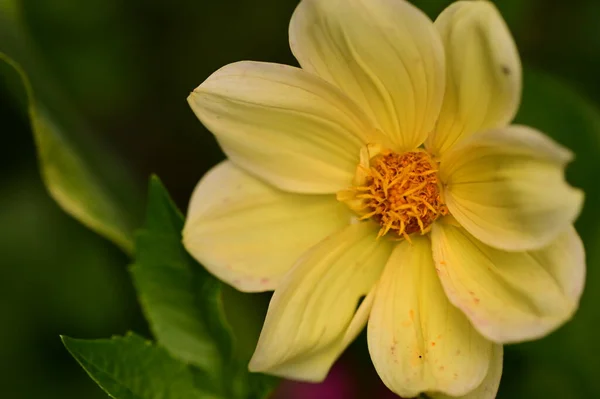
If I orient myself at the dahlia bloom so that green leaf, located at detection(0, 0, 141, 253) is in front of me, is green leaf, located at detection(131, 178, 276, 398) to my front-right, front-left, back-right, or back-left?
front-left

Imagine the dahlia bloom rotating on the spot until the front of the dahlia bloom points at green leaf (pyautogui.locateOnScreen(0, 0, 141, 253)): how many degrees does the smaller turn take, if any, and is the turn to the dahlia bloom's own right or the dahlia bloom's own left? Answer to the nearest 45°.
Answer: approximately 135° to the dahlia bloom's own right

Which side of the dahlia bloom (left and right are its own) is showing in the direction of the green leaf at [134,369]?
right

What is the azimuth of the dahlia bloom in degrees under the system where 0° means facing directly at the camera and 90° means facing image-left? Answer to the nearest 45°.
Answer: approximately 0°

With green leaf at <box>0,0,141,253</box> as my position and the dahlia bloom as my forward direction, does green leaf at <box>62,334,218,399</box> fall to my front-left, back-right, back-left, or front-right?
front-right
